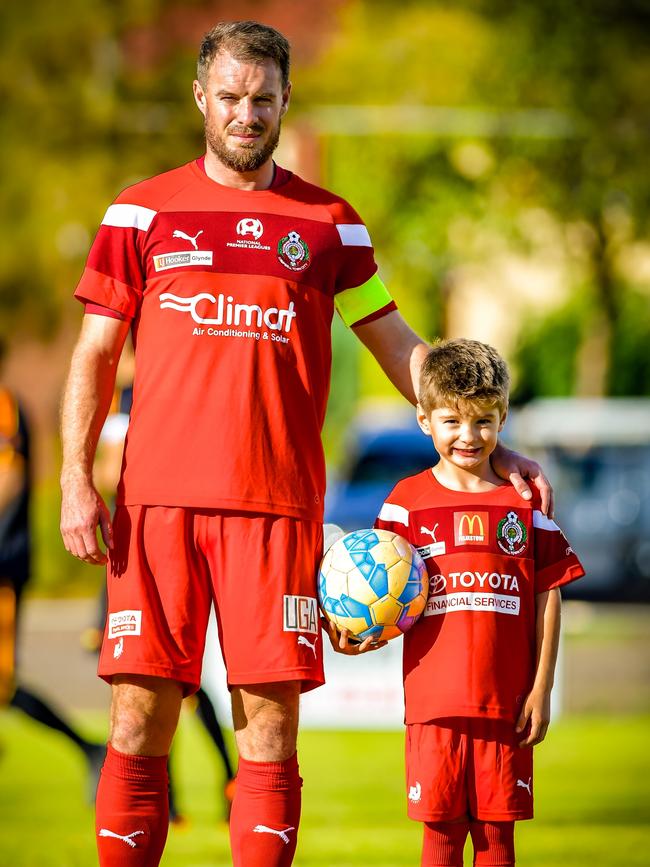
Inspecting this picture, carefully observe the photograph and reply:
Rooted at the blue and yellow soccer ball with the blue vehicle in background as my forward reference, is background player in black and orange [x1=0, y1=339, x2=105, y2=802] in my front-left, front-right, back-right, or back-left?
front-left

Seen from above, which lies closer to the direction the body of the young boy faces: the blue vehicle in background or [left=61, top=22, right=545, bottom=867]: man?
the man

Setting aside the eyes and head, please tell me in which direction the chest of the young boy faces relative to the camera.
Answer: toward the camera

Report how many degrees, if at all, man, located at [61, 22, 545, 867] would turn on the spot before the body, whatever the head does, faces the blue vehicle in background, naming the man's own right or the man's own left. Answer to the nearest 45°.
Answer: approximately 180°

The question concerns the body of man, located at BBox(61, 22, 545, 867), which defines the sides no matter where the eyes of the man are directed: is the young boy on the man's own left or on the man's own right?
on the man's own left

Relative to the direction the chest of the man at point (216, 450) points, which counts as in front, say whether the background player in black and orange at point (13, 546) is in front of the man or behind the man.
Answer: behind

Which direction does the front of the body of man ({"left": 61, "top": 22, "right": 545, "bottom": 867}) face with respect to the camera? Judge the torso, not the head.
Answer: toward the camera
